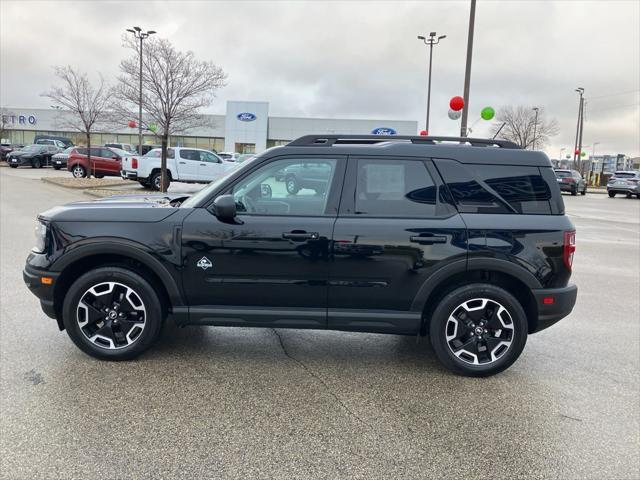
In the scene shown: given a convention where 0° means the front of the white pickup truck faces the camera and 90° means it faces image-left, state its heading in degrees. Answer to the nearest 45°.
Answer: approximately 225°

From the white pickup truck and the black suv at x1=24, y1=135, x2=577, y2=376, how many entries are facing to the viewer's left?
1

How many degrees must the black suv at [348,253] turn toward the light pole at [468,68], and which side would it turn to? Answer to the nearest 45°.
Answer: approximately 90° to its right

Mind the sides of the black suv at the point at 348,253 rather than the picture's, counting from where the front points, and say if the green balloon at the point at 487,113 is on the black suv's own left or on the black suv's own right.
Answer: on the black suv's own right

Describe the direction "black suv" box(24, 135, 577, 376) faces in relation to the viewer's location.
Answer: facing to the left of the viewer

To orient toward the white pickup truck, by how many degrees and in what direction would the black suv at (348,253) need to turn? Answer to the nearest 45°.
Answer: approximately 90° to its right
